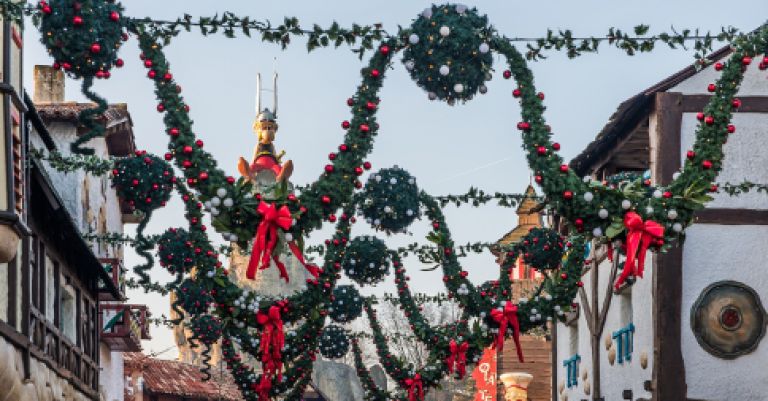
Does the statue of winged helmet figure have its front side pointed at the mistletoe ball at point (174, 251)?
yes

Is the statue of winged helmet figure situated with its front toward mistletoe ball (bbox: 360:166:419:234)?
yes

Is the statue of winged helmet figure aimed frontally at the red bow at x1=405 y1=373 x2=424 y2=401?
yes

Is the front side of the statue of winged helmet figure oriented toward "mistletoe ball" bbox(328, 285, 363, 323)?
yes

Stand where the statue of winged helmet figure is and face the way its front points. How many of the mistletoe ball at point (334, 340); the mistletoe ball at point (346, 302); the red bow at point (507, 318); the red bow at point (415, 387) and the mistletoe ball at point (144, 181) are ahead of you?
5

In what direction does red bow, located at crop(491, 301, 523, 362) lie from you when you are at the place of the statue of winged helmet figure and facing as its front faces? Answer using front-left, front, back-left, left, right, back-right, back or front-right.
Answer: front

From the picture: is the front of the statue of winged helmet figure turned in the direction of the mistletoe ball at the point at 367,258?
yes

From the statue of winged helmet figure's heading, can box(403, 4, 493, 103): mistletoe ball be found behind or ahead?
ahead

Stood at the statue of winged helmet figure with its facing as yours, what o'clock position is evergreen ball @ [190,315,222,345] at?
The evergreen ball is roughly at 12 o'clock from the statue of winged helmet figure.

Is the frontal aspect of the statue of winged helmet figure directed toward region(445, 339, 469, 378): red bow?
yes

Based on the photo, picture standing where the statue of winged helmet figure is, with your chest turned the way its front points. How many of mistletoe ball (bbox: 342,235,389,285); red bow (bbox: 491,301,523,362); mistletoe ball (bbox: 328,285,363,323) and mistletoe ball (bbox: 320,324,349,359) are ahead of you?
4

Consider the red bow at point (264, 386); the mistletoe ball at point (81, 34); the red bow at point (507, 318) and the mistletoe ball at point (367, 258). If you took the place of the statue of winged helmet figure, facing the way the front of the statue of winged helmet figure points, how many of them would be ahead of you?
4

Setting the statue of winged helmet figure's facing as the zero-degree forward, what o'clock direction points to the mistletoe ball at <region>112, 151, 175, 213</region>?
The mistletoe ball is roughly at 12 o'clock from the statue of winged helmet figure.

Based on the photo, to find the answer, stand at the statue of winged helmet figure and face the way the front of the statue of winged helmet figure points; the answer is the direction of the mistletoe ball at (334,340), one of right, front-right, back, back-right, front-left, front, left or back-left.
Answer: front

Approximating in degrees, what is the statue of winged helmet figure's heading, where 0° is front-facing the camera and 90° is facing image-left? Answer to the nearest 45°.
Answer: approximately 0°
